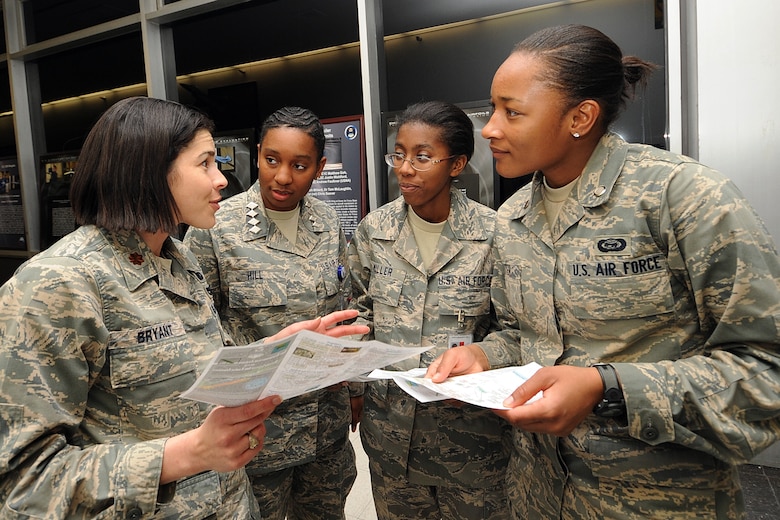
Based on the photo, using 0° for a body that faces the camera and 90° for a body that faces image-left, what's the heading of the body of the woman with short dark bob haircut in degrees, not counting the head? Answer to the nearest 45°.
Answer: approximately 315°

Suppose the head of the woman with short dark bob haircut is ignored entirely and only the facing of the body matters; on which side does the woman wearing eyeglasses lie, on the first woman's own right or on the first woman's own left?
on the first woman's own left

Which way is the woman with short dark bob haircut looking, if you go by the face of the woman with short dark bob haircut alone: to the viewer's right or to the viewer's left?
to the viewer's right
